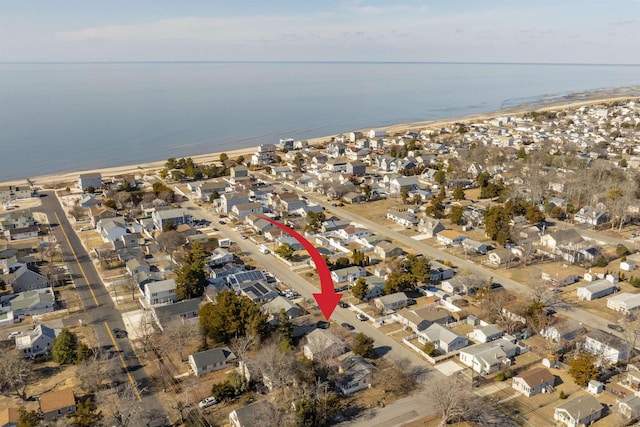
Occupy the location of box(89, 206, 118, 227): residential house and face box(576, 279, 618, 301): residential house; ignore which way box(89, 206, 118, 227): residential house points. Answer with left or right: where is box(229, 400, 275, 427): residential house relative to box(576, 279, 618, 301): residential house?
right

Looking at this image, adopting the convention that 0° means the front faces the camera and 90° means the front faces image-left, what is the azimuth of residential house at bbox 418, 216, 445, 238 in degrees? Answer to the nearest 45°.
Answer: approximately 45°

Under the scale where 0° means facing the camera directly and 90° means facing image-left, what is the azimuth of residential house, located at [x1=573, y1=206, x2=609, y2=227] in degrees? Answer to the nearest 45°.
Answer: approximately 45°

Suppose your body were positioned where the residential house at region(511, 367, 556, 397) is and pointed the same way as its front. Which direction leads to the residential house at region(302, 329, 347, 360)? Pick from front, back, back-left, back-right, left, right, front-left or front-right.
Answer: front-right
